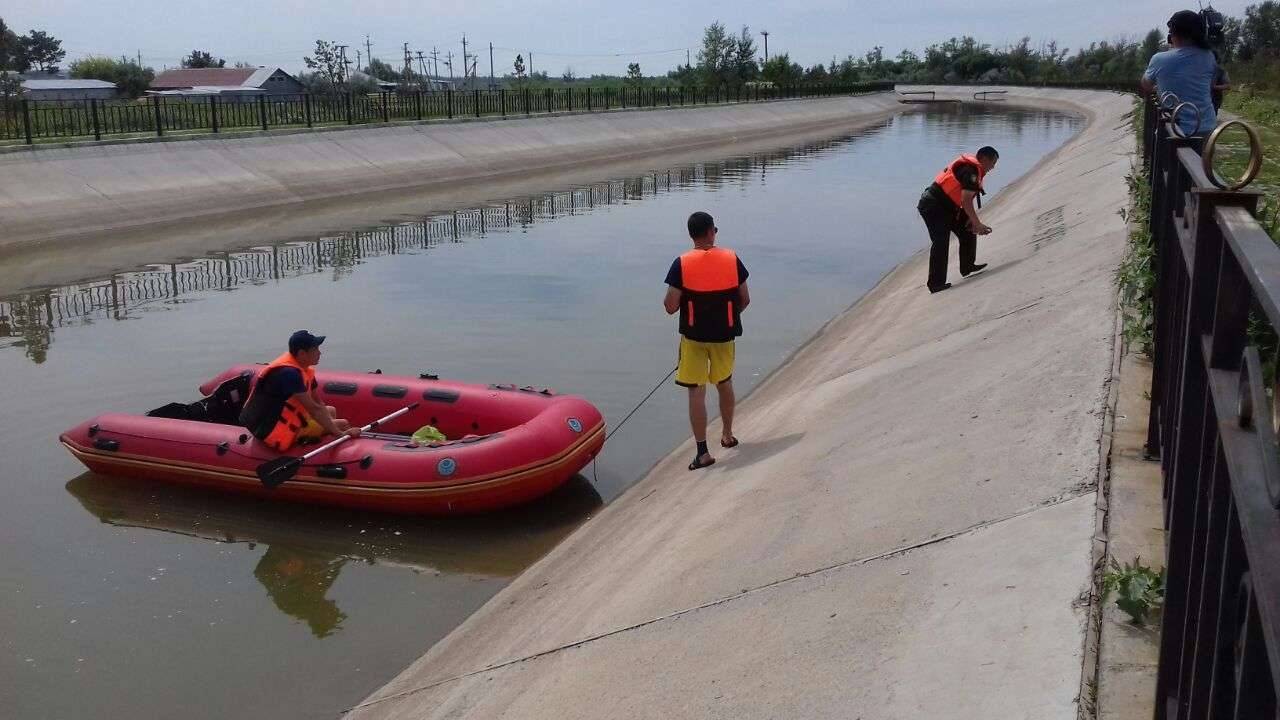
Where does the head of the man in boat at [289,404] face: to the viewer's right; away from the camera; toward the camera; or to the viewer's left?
to the viewer's right

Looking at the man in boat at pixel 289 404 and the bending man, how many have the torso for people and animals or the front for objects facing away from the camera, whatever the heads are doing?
0

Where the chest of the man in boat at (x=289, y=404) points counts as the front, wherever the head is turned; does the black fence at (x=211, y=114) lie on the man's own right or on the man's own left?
on the man's own left

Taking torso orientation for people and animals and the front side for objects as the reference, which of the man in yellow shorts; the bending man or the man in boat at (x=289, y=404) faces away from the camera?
the man in yellow shorts

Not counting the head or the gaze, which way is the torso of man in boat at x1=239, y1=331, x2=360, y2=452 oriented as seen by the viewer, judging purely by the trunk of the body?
to the viewer's right

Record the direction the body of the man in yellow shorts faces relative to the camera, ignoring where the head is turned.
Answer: away from the camera

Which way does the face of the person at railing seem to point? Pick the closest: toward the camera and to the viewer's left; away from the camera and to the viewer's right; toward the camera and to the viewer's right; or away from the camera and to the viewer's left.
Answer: away from the camera and to the viewer's left

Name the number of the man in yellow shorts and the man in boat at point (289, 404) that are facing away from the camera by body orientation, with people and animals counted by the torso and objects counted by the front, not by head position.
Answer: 1

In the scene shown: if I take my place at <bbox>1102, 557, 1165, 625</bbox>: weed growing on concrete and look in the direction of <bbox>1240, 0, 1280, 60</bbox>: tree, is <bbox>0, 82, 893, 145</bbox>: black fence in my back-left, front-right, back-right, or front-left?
front-left

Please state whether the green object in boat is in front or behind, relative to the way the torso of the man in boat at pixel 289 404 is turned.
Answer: in front

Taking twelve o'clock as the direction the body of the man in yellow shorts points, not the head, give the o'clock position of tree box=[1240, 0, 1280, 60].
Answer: The tree is roughly at 1 o'clock from the man in yellow shorts.

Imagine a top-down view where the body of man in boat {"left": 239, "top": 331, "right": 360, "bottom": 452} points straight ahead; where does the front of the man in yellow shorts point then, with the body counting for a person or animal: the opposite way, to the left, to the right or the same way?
to the left
